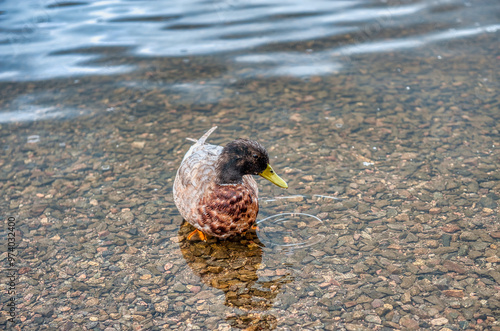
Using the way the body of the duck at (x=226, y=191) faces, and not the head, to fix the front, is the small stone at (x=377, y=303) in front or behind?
in front

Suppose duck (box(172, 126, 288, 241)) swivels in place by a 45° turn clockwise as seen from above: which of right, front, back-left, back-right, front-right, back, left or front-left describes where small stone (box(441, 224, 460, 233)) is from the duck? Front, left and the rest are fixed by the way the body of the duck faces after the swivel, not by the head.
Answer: left

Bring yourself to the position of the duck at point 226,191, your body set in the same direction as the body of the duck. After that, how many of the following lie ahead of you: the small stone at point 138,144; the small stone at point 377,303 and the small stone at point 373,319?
2

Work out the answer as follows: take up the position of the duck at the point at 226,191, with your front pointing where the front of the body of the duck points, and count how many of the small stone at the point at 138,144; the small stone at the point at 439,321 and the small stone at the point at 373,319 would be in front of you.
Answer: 2

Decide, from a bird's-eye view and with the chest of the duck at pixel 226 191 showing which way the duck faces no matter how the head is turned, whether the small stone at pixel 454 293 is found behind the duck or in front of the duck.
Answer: in front

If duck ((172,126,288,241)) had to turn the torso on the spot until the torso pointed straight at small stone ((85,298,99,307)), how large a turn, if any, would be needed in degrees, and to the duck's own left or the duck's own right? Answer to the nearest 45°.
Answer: approximately 90° to the duck's own right

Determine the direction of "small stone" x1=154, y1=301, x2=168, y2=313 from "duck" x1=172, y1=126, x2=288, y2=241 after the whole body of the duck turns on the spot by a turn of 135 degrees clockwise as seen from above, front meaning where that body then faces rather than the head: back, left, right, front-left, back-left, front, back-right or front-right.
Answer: front-left

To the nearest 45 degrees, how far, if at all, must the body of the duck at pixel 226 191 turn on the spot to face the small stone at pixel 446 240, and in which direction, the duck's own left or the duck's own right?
approximately 45° to the duck's own left

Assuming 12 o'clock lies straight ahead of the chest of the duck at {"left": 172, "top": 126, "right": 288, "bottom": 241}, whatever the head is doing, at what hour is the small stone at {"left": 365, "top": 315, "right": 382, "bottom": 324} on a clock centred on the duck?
The small stone is roughly at 12 o'clock from the duck.

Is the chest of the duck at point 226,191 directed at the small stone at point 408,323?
yes

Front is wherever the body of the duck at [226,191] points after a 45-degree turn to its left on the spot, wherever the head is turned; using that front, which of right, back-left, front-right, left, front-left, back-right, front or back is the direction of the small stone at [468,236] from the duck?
front

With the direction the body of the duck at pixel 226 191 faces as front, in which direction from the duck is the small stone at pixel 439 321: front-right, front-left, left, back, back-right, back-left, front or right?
front

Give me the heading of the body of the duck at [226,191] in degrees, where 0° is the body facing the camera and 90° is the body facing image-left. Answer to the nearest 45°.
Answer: approximately 315°
